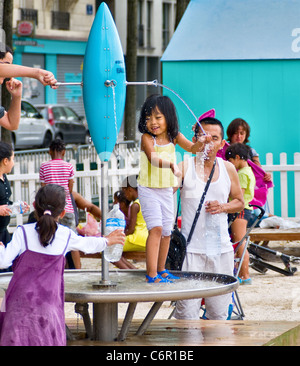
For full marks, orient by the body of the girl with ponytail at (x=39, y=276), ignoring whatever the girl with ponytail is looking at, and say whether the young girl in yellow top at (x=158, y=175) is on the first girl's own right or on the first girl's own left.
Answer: on the first girl's own right

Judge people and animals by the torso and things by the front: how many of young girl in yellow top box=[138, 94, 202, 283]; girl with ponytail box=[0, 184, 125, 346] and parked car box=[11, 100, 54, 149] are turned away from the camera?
1

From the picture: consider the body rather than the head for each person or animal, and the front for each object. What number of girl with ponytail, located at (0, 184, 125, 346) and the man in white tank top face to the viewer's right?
0

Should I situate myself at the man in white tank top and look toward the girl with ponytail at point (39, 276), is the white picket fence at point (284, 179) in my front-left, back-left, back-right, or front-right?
back-right

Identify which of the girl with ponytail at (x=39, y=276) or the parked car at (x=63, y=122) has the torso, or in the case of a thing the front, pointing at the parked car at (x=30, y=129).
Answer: the girl with ponytail

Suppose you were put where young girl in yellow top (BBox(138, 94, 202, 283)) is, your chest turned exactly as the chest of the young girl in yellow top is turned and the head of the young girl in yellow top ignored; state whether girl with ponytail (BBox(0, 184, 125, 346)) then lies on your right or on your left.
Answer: on your right

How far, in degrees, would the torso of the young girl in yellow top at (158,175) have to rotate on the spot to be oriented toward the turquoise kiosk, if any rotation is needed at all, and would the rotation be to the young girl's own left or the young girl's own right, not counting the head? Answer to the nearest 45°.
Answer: approximately 135° to the young girl's own left

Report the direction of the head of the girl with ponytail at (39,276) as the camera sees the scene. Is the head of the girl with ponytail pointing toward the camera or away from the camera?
away from the camera
